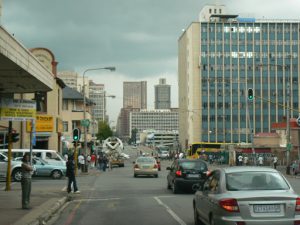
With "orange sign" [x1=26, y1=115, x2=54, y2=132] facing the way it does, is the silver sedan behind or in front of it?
in front

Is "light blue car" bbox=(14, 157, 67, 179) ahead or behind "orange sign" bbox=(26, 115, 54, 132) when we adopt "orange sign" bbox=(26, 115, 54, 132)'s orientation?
ahead

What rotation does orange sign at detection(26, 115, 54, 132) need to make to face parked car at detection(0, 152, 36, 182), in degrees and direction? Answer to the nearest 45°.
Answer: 0° — it already faces it
